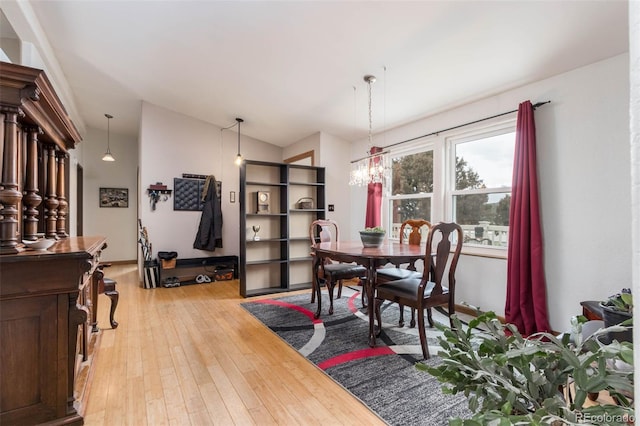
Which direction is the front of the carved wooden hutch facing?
to the viewer's right

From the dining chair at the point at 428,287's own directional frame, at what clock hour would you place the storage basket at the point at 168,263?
The storage basket is roughly at 11 o'clock from the dining chair.

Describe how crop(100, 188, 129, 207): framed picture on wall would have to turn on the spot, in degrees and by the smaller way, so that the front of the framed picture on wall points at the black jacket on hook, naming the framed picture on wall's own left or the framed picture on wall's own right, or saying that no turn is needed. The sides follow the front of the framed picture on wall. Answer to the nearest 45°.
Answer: approximately 45° to the framed picture on wall's own left

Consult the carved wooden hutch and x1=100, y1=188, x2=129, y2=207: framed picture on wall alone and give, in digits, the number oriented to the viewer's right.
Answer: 1

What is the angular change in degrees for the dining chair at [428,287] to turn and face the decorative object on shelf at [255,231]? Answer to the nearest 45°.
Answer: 0° — it already faces it

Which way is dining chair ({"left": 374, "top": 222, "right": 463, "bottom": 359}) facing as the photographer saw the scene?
facing away from the viewer and to the left of the viewer

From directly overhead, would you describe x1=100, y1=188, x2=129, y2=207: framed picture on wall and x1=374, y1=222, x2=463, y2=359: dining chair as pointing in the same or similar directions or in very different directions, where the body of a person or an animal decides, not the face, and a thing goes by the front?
very different directions

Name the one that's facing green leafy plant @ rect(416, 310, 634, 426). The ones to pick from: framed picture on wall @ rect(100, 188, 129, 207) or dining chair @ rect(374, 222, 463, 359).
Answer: the framed picture on wall

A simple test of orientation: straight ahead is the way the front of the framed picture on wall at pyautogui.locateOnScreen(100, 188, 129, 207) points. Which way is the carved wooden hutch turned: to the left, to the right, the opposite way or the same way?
to the left

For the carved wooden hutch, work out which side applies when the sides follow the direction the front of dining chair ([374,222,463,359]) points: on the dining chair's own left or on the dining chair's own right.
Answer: on the dining chair's own left
